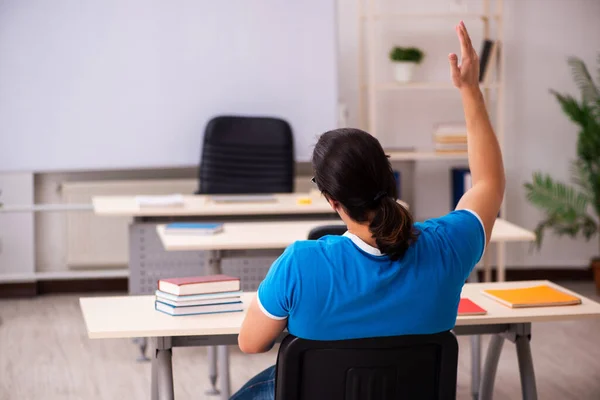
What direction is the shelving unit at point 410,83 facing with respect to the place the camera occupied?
facing the viewer

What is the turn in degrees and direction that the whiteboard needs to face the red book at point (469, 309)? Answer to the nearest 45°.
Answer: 0° — it already faces it

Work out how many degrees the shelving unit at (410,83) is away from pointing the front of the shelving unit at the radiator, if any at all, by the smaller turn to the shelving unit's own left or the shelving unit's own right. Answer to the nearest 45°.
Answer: approximately 90° to the shelving unit's own right

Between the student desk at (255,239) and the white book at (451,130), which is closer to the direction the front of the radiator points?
the student desk

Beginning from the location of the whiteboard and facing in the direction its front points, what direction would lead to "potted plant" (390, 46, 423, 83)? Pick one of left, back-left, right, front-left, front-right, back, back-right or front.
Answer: left

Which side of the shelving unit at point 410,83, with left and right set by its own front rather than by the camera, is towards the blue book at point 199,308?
front

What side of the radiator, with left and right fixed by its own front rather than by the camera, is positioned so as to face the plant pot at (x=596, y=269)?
left

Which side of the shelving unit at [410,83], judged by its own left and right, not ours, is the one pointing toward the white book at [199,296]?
front

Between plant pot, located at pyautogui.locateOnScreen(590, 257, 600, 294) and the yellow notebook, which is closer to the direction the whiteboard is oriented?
the yellow notebook

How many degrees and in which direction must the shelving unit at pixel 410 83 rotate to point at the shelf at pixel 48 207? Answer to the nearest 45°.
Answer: approximately 90° to its right

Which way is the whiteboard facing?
toward the camera

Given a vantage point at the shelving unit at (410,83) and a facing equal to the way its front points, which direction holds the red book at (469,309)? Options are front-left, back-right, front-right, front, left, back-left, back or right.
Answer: front

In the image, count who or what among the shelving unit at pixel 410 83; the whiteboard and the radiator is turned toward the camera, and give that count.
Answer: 3
